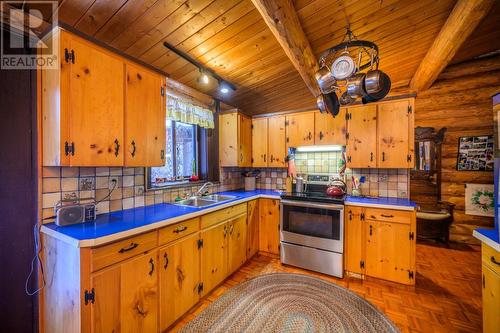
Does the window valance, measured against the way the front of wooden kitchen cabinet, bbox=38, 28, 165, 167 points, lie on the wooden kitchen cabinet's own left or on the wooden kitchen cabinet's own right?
on the wooden kitchen cabinet's own left

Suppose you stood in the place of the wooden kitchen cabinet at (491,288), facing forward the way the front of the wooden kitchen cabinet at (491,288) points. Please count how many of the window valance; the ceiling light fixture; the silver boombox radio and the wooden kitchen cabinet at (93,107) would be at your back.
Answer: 0

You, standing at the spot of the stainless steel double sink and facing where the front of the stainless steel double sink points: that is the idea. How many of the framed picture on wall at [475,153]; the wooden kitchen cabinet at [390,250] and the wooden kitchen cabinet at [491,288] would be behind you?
0

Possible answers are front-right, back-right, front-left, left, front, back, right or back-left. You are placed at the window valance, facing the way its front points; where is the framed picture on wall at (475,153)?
front-left

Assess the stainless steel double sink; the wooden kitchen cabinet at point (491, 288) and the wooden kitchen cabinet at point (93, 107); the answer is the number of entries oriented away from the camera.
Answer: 0

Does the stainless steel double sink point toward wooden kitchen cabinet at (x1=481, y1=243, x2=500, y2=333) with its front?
yes

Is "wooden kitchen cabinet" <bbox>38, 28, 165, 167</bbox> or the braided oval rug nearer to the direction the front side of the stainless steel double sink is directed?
the braided oval rug

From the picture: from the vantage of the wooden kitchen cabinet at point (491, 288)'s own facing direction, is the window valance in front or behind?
in front

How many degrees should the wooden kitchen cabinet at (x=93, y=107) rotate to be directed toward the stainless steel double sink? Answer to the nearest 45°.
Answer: approximately 90° to its left

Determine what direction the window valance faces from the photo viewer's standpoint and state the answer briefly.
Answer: facing the viewer and to the right of the viewer

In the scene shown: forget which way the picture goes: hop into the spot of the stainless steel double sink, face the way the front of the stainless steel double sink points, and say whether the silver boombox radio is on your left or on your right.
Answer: on your right

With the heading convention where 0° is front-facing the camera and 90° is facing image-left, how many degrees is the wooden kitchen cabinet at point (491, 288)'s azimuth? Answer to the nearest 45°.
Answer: approximately 45°

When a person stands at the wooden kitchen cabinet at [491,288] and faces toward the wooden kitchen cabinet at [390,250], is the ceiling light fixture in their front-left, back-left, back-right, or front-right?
front-left

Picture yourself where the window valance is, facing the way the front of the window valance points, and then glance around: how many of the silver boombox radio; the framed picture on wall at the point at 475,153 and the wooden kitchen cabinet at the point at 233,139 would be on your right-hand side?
1

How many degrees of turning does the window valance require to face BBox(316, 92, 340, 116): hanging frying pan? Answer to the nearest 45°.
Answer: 0° — it already faces it

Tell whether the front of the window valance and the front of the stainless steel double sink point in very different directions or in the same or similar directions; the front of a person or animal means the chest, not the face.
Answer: same or similar directions

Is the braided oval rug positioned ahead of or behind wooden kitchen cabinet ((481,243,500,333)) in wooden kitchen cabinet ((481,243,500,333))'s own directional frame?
ahead

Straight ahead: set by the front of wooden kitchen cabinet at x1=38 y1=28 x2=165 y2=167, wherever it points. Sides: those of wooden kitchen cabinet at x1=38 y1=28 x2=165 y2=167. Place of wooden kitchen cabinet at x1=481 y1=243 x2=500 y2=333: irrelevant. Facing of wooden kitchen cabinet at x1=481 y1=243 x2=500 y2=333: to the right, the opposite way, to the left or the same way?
the opposite way

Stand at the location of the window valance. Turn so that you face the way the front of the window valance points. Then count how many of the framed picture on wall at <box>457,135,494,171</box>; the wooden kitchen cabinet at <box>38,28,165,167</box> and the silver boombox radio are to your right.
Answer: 2

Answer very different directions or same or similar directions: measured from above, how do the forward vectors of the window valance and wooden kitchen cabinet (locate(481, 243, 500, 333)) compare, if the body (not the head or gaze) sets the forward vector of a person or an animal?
very different directions

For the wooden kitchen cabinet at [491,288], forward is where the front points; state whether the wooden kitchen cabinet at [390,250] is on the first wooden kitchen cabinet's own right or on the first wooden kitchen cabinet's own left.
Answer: on the first wooden kitchen cabinet's own right
